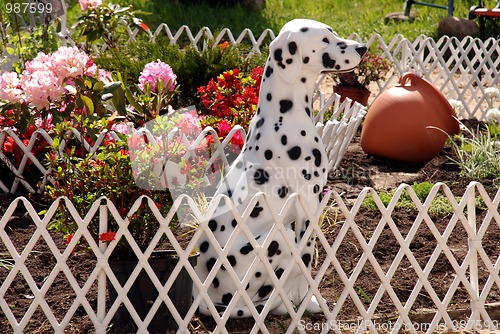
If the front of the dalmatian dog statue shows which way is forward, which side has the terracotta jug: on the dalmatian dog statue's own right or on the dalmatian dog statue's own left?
on the dalmatian dog statue's own left

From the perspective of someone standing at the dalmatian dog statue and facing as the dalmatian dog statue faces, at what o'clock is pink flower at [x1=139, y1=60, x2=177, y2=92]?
The pink flower is roughly at 8 o'clock from the dalmatian dog statue.

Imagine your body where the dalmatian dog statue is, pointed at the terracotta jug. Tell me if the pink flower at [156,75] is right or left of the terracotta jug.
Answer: left

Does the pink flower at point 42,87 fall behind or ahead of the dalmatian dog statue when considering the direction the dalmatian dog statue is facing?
behind

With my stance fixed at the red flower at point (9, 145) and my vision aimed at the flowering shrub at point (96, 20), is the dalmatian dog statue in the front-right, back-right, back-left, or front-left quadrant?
back-right

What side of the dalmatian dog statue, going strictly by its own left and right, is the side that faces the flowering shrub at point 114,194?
back

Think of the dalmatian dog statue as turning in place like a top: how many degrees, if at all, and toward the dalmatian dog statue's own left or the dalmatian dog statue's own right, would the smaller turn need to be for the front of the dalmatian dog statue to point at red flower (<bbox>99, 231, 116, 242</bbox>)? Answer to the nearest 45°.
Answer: approximately 135° to the dalmatian dog statue's own right

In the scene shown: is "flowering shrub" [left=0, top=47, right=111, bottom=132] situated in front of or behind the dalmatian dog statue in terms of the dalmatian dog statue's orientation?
behind
